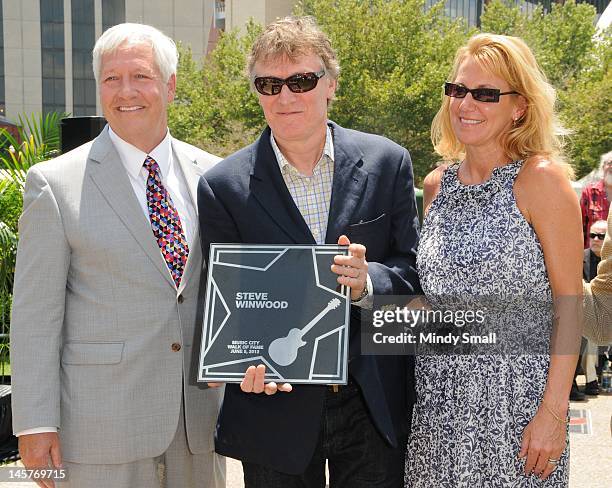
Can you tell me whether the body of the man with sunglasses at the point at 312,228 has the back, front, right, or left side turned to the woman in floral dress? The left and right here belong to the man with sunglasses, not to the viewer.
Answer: left

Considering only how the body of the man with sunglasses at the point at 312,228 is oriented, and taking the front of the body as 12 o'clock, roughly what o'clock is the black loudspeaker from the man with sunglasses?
The black loudspeaker is roughly at 5 o'clock from the man with sunglasses.

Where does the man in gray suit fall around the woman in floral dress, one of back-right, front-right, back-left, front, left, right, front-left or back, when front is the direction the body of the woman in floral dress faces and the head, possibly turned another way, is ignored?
front-right

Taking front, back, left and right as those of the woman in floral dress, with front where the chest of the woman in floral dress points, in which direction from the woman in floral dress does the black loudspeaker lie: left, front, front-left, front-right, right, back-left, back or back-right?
right

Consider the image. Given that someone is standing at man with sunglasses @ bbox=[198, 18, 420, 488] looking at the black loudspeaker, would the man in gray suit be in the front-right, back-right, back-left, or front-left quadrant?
front-left

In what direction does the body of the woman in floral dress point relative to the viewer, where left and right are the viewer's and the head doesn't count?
facing the viewer and to the left of the viewer

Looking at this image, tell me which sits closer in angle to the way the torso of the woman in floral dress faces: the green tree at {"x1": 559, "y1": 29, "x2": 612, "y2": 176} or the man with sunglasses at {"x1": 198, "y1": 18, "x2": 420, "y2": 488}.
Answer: the man with sunglasses

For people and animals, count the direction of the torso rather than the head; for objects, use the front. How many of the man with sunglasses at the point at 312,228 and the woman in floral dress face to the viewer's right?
0

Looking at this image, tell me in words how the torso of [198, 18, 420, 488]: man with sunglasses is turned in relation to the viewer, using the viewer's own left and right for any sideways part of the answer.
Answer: facing the viewer

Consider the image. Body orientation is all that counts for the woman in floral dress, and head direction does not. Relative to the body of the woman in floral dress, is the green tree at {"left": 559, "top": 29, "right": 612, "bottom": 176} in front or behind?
behind

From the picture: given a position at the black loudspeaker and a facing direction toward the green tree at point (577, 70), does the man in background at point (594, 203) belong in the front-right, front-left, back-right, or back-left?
front-right

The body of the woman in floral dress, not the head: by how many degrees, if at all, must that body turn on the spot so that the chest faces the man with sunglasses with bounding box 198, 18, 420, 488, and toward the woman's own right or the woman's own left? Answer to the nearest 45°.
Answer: approximately 45° to the woman's own right
